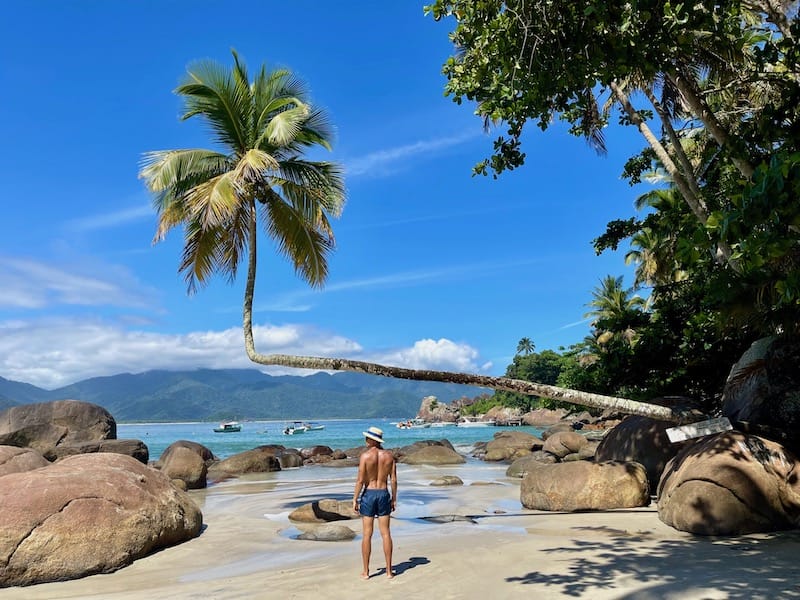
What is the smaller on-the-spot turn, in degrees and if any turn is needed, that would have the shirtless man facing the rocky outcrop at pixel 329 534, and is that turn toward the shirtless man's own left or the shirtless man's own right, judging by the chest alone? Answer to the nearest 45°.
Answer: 0° — they already face it

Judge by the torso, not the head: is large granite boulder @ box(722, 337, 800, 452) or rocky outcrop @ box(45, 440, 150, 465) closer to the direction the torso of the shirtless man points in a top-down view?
the rocky outcrop

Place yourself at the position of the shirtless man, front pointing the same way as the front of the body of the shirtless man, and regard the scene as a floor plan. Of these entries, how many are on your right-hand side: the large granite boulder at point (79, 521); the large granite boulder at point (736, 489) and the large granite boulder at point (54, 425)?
1

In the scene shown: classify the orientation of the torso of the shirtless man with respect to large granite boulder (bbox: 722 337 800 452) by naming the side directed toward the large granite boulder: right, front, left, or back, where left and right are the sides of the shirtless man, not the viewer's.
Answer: right

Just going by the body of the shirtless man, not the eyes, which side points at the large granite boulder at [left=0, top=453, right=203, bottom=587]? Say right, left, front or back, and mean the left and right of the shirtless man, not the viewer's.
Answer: left

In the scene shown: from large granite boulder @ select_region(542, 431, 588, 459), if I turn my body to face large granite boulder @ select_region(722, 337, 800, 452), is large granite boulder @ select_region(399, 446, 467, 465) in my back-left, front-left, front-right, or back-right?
back-right

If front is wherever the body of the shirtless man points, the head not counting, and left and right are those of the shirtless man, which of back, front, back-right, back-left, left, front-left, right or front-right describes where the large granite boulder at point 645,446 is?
front-right

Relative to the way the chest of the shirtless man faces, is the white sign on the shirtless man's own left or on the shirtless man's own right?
on the shirtless man's own right

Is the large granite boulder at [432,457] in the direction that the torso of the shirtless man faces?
yes

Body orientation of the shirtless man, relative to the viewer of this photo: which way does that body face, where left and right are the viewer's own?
facing away from the viewer
